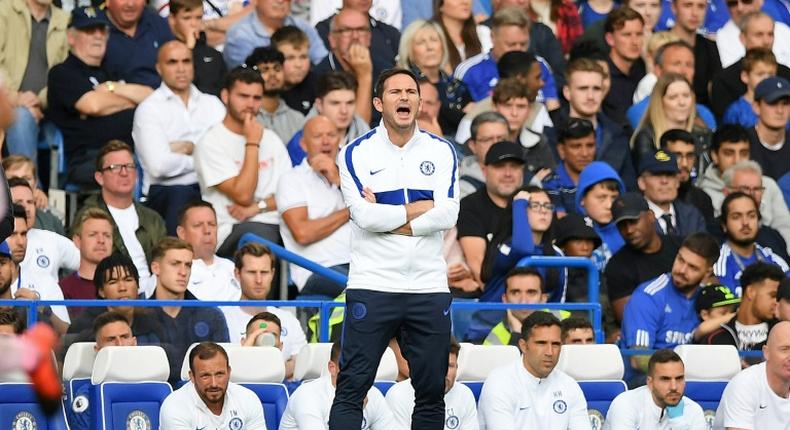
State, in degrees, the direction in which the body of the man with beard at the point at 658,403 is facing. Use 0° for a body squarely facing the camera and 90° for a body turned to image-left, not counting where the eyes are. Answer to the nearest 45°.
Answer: approximately 315°

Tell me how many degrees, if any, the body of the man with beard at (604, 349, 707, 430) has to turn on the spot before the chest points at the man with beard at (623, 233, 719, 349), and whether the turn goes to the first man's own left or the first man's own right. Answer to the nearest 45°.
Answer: approximately 135° to the first man's own left

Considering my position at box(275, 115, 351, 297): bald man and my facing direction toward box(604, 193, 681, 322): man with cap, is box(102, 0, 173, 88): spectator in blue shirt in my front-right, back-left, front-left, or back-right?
back-left

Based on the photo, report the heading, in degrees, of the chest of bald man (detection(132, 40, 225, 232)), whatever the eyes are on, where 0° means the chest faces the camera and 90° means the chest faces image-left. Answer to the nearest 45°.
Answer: approximately 315°

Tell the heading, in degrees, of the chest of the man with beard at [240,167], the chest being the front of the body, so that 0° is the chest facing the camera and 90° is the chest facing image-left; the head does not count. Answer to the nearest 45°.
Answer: approximately 315°

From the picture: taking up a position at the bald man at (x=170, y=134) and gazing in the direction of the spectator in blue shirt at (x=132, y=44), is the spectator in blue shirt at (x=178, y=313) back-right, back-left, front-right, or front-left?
back-left
